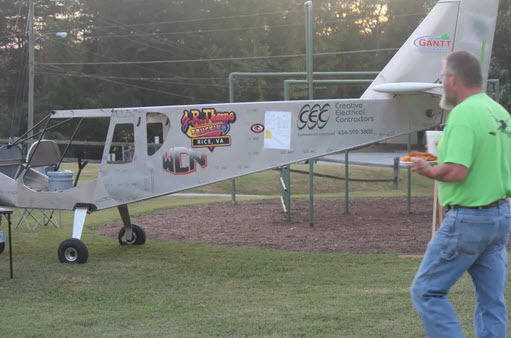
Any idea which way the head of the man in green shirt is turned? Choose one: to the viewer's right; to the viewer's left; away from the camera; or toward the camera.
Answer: to the viewer's left

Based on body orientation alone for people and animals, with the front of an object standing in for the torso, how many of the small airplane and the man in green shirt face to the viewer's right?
0

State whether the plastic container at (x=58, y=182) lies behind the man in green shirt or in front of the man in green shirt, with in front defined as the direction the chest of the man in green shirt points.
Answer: in front

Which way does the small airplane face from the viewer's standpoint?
to the viewer's left

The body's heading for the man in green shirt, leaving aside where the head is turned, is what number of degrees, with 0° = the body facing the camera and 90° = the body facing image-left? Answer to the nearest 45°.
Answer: approximately 135°
